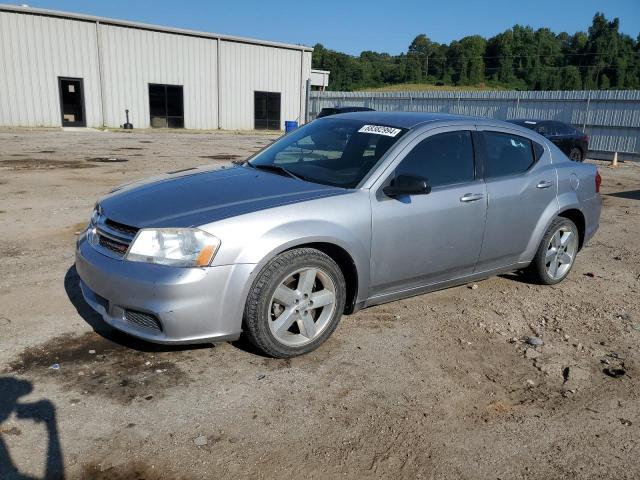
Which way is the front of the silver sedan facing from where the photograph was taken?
facing the viewer and to the left of the viewer

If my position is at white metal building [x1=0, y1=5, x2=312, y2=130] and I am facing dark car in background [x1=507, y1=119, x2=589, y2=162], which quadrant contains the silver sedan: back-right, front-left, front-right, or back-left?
front-right

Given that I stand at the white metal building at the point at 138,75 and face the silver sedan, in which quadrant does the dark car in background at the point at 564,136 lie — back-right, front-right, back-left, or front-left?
front-left

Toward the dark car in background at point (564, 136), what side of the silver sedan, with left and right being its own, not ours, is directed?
back

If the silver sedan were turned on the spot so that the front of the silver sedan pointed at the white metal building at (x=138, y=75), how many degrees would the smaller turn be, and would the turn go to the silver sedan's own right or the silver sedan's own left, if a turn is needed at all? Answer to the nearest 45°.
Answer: approximately 90° to the silver sedan's own right

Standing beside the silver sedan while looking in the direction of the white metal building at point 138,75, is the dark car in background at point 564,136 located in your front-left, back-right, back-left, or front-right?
front-right
